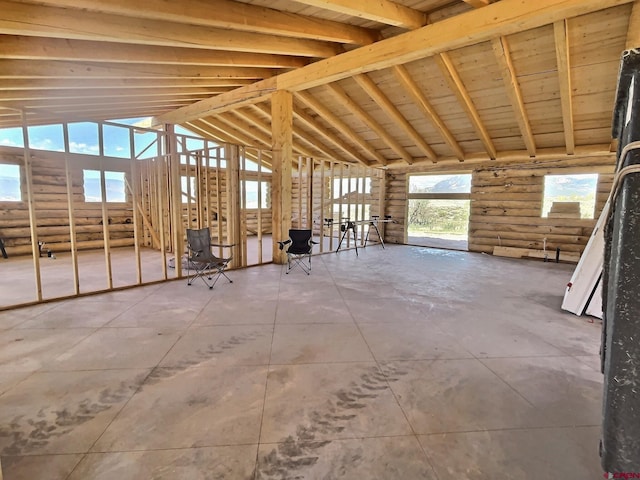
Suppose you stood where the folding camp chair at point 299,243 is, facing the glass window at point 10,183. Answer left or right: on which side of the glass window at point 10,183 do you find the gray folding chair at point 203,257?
left

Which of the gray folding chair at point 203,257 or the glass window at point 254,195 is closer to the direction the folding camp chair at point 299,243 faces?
the gray folding chair

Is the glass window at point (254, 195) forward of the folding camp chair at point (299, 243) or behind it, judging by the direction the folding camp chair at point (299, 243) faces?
behind

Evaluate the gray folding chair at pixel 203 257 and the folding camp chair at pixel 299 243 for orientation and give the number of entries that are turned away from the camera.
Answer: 0

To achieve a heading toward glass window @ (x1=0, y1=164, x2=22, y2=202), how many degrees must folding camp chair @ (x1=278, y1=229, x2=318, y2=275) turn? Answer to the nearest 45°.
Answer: approximately 90° to its right

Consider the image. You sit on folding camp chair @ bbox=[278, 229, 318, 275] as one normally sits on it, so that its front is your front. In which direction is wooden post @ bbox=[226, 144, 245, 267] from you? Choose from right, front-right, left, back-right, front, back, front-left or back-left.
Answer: right

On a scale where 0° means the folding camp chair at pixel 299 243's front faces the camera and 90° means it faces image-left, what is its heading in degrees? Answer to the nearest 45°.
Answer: approximately 0°

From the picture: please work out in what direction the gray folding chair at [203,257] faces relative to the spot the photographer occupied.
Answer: facing the viewer and to the right of the viewer

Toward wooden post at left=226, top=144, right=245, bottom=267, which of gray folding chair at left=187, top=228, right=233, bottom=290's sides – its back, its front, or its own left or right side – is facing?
left
